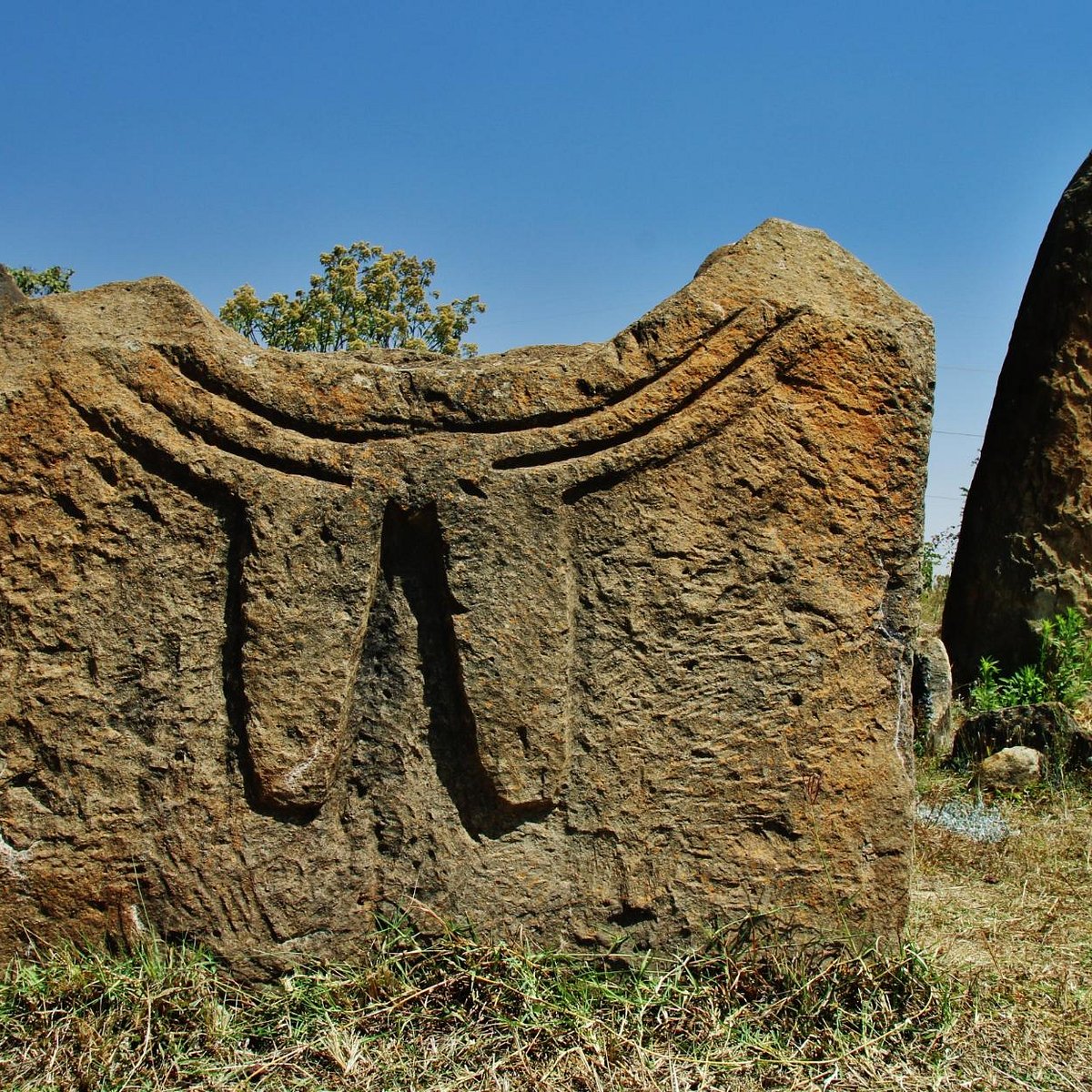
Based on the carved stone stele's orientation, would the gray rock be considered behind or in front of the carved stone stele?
behind

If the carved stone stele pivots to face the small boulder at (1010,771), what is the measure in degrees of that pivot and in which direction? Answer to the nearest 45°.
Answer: approximately 135° to its left

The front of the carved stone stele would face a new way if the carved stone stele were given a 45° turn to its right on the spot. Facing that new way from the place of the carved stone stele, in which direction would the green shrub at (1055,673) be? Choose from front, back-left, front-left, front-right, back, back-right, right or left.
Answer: back

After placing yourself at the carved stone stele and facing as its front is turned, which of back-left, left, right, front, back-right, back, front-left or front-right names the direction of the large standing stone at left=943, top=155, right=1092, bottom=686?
back-left

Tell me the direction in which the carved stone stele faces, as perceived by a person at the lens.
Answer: facing the viewer

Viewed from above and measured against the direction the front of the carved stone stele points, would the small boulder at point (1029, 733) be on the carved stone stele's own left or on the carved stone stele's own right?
on the carved stone stele's own left
